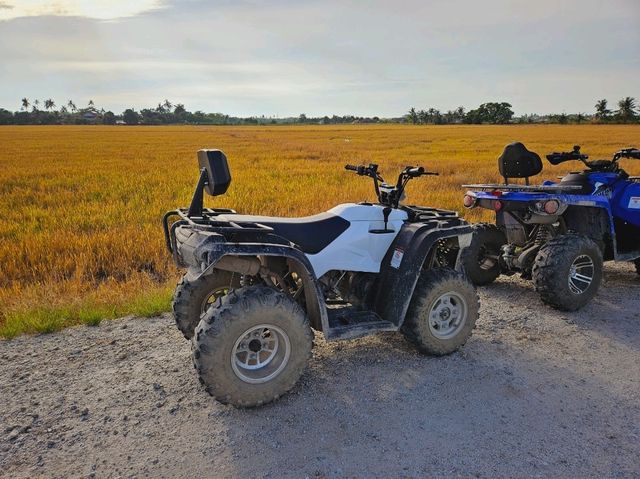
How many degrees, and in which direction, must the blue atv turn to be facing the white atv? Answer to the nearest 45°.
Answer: approximately 180°

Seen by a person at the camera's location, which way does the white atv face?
facing away from the viewer and to the right of the viewer

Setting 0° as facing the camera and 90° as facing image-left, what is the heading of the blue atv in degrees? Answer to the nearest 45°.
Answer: approximately 225°

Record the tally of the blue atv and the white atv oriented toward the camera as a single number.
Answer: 0

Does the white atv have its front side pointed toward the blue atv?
yes
